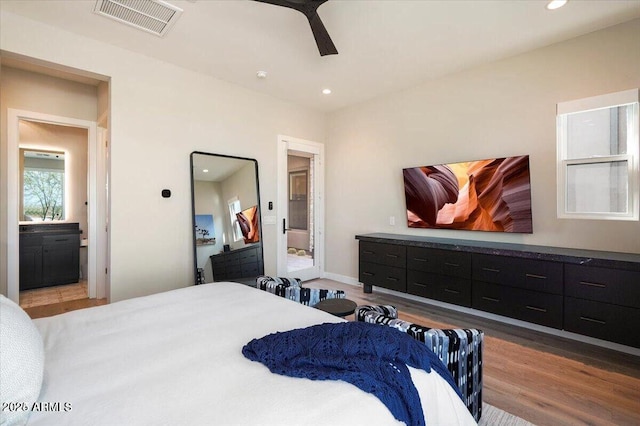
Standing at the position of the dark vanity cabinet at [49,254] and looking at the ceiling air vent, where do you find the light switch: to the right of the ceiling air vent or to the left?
left

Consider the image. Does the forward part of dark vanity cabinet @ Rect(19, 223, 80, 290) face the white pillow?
yes

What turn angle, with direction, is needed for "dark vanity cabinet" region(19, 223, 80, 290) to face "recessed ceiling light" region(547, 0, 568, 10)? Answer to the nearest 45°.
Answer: approximately 45° to its left

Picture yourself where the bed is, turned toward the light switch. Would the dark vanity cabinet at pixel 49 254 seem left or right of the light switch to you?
left

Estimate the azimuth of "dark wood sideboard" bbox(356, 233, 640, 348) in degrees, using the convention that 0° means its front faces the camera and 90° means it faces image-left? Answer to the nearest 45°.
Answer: approximately 45°

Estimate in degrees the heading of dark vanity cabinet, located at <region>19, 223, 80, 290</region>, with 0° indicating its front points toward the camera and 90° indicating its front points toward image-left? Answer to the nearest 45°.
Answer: approximately 0°

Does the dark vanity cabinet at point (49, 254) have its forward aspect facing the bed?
yes
